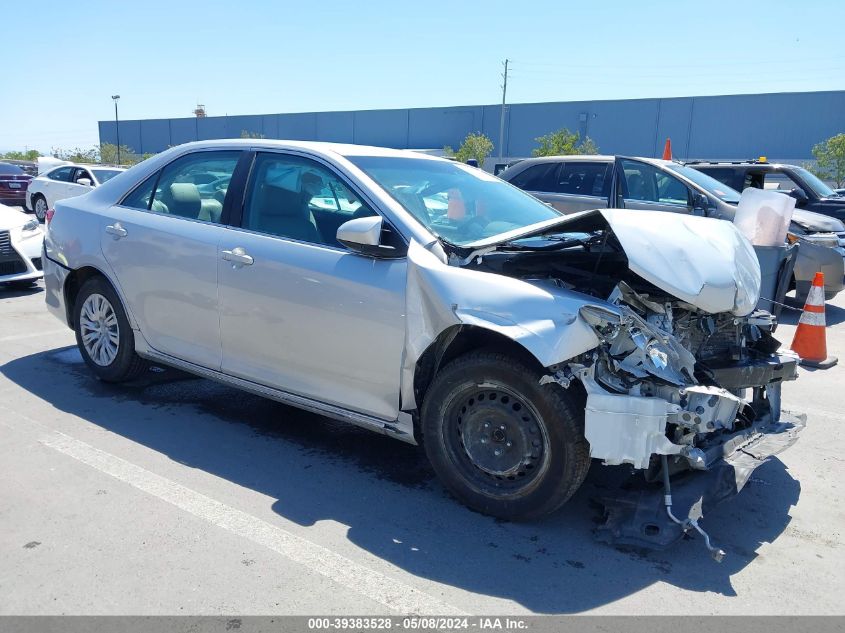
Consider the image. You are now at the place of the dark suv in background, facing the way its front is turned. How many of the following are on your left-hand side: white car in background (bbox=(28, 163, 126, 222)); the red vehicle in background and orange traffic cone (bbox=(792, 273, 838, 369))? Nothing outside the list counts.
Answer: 0

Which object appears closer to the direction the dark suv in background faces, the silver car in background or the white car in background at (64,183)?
the silver car in background

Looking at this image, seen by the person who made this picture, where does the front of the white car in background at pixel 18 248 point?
facing the viewer and to the right of the viewer

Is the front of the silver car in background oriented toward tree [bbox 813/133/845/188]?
no

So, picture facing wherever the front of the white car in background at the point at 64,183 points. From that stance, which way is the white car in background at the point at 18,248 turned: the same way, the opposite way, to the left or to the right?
the same way

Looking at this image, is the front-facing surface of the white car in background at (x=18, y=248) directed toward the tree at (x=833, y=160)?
no

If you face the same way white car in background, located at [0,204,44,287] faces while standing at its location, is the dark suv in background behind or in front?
in front

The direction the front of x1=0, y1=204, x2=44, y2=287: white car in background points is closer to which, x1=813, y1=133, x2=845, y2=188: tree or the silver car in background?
the silver car in background

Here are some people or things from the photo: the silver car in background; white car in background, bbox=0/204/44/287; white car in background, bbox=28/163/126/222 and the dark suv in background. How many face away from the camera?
0

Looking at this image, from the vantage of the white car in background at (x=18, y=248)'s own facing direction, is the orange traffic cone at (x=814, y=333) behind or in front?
in front

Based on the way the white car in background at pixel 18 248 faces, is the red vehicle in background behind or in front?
behind

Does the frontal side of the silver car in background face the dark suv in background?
no

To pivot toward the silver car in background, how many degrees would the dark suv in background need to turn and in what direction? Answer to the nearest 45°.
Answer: approximately 90° to its right

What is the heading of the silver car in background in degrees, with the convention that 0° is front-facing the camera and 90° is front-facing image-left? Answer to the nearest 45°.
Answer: approximately 315°

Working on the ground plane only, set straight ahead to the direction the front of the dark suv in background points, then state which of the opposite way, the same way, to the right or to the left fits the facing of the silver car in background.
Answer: the same way

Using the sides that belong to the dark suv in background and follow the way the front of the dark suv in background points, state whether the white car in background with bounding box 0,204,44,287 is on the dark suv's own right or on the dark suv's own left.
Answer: on the dark suv's own right
